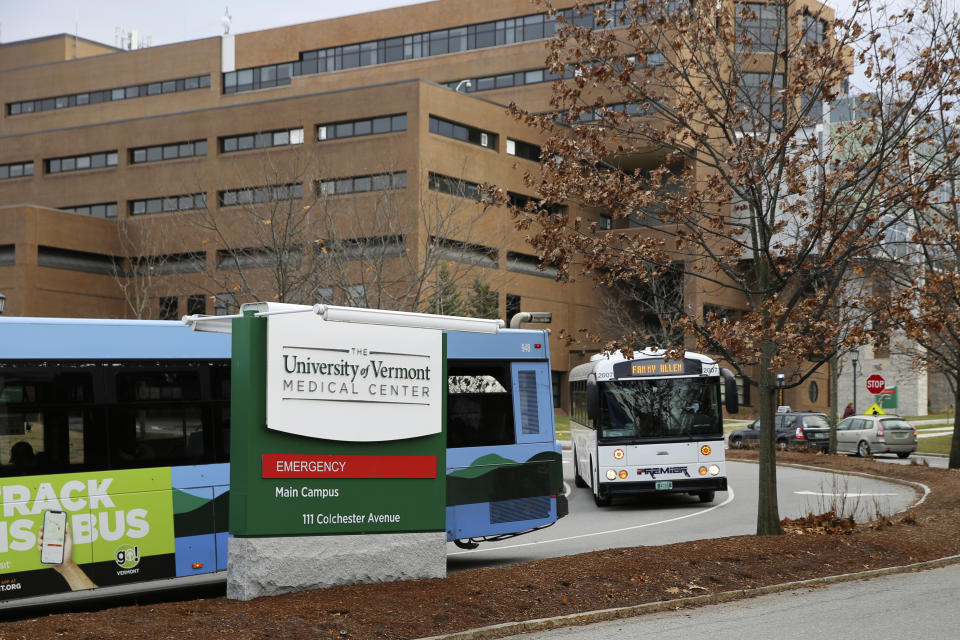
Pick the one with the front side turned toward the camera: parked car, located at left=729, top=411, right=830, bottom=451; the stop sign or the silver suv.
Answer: the stop sign

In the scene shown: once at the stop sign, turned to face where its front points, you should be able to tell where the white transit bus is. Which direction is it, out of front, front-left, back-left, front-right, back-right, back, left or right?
front

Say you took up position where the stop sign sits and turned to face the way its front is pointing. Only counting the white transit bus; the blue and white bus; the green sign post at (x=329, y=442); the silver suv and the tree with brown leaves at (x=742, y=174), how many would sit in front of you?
5

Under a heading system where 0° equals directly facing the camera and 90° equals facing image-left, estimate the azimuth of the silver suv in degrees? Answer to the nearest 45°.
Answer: approximately 135°

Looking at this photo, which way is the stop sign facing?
toward the camera

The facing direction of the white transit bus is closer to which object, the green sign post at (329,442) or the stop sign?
the green sign post

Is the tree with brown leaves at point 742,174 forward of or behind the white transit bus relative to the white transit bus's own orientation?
forward

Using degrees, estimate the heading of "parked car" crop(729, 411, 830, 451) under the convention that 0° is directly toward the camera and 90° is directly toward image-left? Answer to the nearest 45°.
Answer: approximately 135°

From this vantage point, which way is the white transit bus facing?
toward the camera

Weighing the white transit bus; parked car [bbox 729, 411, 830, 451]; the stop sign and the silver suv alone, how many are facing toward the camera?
2

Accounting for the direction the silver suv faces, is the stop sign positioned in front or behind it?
in front
